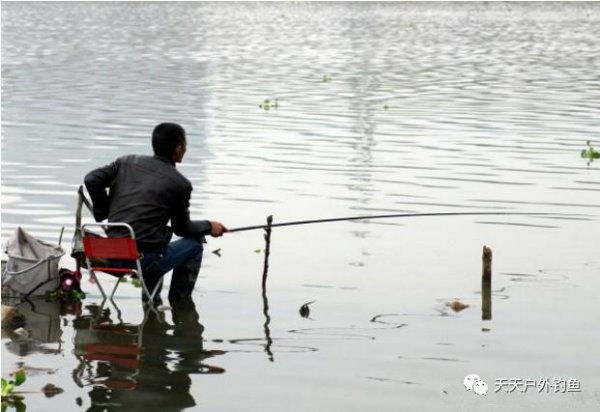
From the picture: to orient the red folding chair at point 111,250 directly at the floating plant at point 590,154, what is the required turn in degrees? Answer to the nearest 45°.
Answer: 0° — it already faces it

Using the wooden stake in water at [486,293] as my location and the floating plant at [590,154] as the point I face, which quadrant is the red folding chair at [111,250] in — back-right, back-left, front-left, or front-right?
back-left

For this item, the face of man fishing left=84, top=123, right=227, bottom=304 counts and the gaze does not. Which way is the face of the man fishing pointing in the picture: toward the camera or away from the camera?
away from the camera

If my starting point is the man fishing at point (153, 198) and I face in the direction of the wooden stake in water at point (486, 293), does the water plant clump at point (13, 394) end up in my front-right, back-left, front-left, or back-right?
back-right

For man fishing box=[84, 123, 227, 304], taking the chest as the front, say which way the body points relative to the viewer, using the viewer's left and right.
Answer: facing away from the viewer and to the right of the viewer

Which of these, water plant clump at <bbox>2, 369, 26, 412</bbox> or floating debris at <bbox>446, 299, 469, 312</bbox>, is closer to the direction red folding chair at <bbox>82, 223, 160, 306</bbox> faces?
the floating debris

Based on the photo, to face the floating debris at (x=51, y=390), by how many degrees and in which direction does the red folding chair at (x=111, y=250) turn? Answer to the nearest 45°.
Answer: approximately 135° to its right

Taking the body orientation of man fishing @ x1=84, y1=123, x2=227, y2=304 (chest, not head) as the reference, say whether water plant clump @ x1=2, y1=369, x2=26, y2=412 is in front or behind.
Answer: behind

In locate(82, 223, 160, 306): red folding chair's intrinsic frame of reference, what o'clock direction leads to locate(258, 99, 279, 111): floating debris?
The floating debris is roughly at 11 o'clock from the red folding chair.

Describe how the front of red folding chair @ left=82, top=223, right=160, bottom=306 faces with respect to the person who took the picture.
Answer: facing away from the viewer and to the right of the viewer

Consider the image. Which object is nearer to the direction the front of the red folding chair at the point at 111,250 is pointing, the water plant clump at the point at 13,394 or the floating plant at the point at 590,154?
the floating plant
